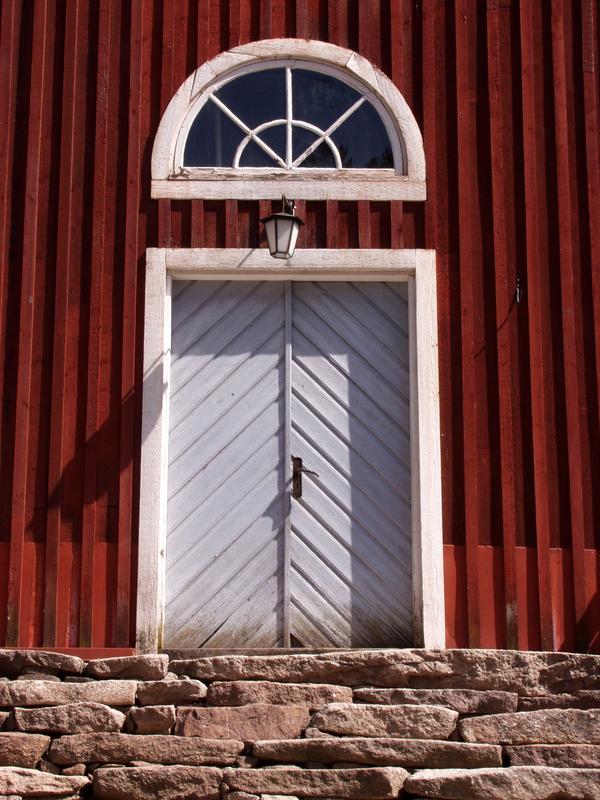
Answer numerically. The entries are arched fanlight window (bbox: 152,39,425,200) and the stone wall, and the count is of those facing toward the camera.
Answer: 2

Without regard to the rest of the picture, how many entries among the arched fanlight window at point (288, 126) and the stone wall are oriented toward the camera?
2

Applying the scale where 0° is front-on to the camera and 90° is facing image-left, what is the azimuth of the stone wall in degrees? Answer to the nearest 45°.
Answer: approximately 0°
